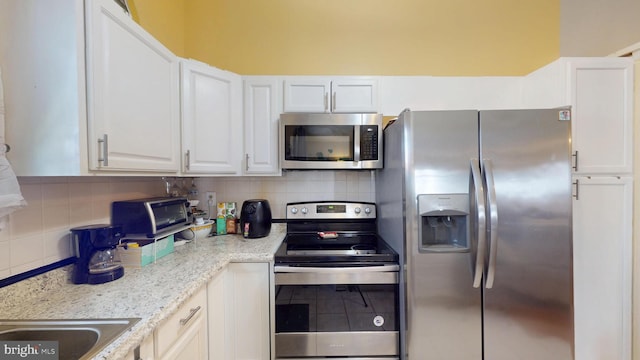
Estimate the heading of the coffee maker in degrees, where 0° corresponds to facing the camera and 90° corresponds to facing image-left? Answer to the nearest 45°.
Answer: approximately 315°

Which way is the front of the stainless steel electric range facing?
toward the camera

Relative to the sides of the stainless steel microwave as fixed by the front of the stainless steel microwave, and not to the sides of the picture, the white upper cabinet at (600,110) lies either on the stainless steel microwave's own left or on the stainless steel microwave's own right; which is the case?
on the stainless steel microwave's own left

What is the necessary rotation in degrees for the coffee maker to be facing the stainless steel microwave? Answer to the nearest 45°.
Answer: approximately 45° to its left

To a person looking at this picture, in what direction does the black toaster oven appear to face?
facing the viewer and to the right of the viewer

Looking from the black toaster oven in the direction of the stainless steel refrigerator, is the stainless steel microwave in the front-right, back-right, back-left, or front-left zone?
front-left

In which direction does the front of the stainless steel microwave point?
toward the camera

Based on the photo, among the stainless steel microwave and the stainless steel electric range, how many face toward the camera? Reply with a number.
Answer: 2

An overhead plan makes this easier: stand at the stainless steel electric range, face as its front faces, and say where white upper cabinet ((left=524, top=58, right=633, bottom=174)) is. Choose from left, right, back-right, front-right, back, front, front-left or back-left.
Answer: left

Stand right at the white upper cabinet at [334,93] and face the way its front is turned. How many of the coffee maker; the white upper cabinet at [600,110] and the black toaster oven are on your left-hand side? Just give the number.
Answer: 1

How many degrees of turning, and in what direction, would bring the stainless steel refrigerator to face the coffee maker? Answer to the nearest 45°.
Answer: approximately 45° to its right

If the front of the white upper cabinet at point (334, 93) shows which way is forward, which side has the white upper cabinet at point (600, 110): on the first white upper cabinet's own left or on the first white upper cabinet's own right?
on the first white upper cabinet's own left

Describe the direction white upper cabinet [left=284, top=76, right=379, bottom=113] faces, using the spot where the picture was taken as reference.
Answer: facing the viewer

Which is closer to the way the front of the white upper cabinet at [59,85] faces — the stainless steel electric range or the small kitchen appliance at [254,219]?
the stainless steel electric range

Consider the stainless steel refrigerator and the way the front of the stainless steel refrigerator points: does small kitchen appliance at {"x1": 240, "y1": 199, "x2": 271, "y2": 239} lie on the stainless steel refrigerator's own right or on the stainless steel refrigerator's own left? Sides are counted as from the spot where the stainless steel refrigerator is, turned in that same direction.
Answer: on the stainless steel refrigerator's own right

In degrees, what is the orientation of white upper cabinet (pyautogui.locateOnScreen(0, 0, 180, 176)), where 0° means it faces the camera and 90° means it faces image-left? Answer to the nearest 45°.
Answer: approximately 315°
